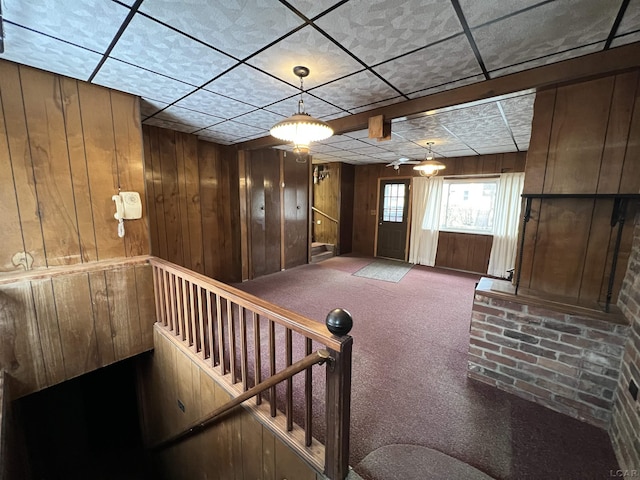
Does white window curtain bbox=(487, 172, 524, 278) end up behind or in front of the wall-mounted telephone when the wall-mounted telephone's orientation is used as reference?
in front

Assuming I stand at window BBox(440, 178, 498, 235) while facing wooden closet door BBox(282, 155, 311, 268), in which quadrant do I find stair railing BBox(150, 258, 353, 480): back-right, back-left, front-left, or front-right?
front-left

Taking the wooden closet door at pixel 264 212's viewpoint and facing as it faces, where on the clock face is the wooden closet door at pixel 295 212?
the wooden closet door at pixel 295 212 is roughly at 9 o'clock from the wooden closet door at pixel 264 212.

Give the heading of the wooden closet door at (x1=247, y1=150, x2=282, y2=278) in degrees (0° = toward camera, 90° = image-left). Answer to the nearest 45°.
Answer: approximately 315°

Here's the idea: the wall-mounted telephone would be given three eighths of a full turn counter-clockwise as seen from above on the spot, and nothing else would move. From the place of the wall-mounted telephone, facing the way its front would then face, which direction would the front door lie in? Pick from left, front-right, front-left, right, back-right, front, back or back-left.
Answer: right

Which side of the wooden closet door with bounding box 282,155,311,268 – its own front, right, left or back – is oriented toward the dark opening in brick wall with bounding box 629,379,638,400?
front

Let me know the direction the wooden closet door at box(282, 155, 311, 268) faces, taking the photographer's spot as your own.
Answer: facing the viewer and to the right of the viewer

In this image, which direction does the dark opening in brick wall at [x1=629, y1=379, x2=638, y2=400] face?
to the viewer's left

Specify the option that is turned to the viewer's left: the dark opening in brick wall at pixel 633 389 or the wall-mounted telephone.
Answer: the dark opening in brick wall

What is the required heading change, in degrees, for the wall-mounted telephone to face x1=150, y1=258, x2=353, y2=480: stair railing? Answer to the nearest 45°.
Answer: approximately 45° to its right

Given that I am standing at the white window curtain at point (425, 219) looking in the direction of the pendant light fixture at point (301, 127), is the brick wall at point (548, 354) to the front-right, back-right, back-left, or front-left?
front-left
